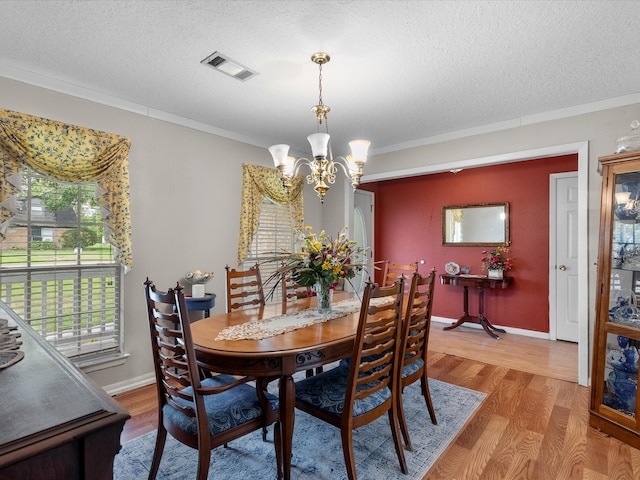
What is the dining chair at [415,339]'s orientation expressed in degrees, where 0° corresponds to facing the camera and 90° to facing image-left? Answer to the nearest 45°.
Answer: approximately 135°

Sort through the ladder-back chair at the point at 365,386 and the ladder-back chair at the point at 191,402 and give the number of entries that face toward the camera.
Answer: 0

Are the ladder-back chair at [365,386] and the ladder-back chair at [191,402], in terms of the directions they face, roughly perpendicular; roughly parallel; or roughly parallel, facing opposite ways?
roughly perpendicular

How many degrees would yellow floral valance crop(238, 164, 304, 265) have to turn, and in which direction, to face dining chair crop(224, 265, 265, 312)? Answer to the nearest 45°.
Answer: approximately 45° to its right

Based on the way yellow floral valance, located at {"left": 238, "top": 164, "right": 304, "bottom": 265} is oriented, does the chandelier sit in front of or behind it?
in front

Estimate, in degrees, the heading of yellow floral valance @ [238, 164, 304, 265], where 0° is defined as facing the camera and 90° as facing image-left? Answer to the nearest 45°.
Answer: approximately 315°

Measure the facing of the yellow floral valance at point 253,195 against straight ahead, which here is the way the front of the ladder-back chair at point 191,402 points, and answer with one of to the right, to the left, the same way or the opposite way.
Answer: to the right

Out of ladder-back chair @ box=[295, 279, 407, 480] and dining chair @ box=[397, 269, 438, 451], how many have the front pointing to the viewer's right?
0

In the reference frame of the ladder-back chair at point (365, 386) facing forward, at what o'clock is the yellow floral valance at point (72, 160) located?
The yellow floral valance is roughly at 11 o'clock from the ladder-back chair.

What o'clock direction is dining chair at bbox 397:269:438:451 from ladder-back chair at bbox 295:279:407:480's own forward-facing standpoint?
The dining chair is roughly at 3 o'clock from the ladder-back chair.

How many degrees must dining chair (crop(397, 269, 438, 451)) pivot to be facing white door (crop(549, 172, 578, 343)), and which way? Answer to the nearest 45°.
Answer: approximately 90° to its right

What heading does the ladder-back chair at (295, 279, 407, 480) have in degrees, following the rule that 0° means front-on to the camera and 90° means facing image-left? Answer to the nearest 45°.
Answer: approximately 135°

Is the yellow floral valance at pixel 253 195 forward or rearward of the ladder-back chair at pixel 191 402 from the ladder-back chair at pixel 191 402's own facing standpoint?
forward

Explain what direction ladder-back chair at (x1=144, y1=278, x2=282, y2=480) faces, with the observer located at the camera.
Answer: facing away from the viewer and to the right of the viewer

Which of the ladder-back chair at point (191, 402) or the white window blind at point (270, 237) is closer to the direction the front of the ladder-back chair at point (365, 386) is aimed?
the white window blind
